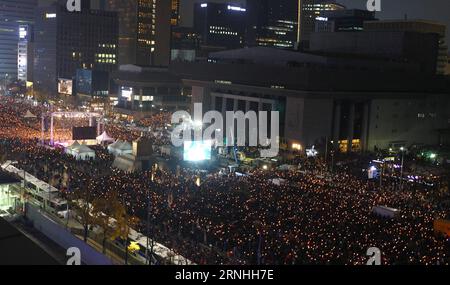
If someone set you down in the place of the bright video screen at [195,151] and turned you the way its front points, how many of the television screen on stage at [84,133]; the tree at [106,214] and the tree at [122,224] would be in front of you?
2

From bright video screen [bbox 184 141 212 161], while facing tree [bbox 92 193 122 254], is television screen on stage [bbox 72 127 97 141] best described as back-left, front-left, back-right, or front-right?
back-right

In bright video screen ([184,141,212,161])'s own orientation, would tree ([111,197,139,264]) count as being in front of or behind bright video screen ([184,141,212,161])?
in front

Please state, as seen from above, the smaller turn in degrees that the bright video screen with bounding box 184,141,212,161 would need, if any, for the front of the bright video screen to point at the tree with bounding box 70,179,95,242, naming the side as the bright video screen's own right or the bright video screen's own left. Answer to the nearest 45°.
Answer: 0° — it already faces it

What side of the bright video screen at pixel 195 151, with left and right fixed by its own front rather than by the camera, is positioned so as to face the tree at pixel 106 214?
front

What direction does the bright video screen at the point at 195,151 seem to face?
toward the camera

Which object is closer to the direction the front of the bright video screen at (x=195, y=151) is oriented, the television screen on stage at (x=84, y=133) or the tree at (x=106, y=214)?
the tree

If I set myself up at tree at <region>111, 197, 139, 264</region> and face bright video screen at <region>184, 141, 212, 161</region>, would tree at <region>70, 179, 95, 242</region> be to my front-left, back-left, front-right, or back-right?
front-left

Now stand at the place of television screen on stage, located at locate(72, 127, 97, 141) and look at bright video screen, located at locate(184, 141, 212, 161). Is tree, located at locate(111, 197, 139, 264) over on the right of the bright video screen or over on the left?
right

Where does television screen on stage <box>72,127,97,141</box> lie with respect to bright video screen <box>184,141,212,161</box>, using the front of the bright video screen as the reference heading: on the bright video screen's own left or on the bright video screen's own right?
on the bright video screen's own right
